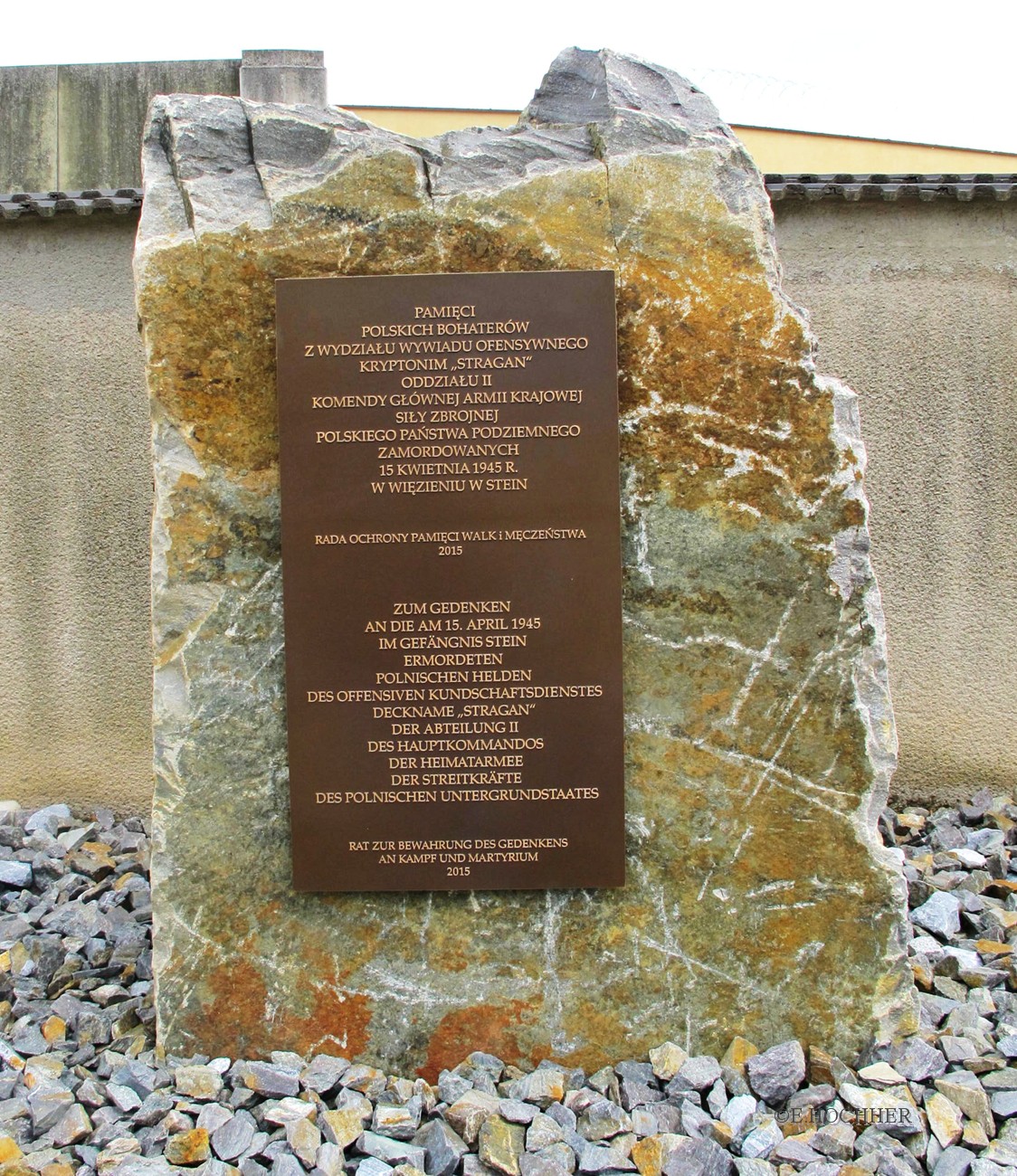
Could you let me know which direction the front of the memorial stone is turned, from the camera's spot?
facing the viewer

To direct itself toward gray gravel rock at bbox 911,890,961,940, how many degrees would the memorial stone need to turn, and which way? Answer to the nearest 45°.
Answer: approximately 135° to its left
